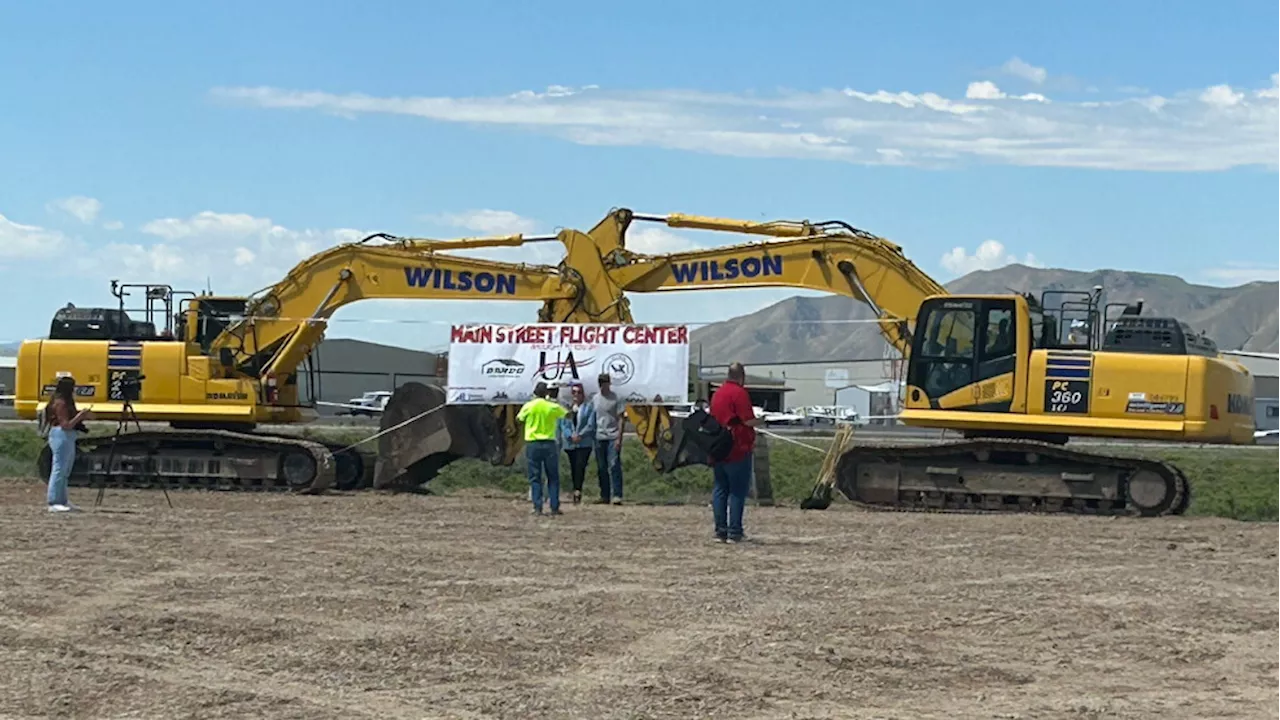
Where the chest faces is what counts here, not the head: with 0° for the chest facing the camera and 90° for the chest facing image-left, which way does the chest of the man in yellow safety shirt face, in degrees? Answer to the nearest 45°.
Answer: approximately 180°

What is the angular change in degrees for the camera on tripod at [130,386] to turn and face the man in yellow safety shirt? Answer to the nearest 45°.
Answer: approximately 45° to its right

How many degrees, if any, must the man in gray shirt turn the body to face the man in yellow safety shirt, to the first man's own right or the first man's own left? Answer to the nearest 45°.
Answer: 0° — they already face them

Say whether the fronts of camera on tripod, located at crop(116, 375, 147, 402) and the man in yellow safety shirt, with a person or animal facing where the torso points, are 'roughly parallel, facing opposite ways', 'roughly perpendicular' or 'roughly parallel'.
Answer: roughly perpendicular

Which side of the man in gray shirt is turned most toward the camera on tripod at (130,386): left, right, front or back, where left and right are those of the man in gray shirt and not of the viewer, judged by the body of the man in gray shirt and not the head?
right

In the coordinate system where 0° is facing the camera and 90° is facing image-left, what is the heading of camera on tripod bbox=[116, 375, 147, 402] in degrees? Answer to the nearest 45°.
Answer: approximately 270°

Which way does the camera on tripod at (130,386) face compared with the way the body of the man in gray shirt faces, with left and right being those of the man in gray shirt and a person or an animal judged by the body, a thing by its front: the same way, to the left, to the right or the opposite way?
to the left

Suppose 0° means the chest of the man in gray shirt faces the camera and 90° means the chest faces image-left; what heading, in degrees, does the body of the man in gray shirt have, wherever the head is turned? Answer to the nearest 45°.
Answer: approximately 0°

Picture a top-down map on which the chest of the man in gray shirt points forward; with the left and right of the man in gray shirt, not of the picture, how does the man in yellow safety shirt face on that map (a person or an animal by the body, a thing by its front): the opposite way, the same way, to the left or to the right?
the opposite way

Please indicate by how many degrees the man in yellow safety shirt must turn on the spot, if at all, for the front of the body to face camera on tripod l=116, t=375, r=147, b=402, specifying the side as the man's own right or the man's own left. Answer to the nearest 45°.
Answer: approximately 45° to the man's own left
